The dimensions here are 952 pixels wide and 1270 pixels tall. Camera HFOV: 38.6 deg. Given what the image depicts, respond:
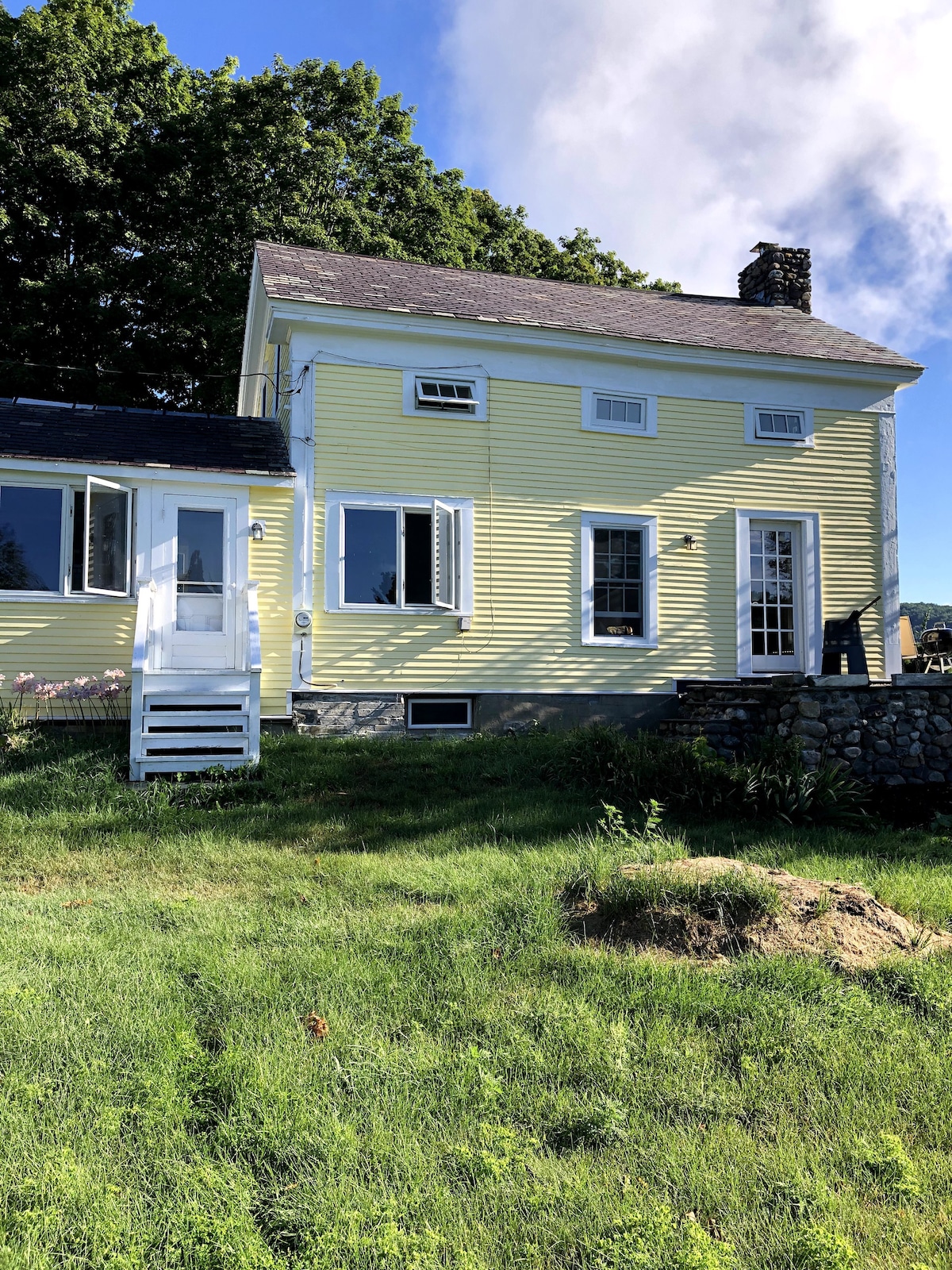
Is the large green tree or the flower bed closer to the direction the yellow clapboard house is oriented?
the flower bed

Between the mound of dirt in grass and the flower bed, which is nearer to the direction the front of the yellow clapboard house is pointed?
the mound of dirt in grass

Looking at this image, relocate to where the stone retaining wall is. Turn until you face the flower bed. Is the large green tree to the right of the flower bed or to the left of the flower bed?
right

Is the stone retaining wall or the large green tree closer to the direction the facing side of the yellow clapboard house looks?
the stone retaining wall

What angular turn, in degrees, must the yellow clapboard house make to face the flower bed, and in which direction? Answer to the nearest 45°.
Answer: approximately 45° to its right

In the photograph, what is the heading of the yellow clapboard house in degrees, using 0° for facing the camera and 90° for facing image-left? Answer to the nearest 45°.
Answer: approximately 0°

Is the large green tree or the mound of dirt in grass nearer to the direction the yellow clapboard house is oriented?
the mound of dirt in grass

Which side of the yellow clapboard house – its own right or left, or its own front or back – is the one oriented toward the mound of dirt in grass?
front

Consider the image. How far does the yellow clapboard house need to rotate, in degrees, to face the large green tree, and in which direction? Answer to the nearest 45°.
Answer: approximately 135° to its right

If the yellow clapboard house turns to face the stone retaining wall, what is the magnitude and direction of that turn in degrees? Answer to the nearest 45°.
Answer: approximately 45° to its left

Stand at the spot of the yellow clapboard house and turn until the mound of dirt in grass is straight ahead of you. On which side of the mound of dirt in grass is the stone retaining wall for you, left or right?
left
